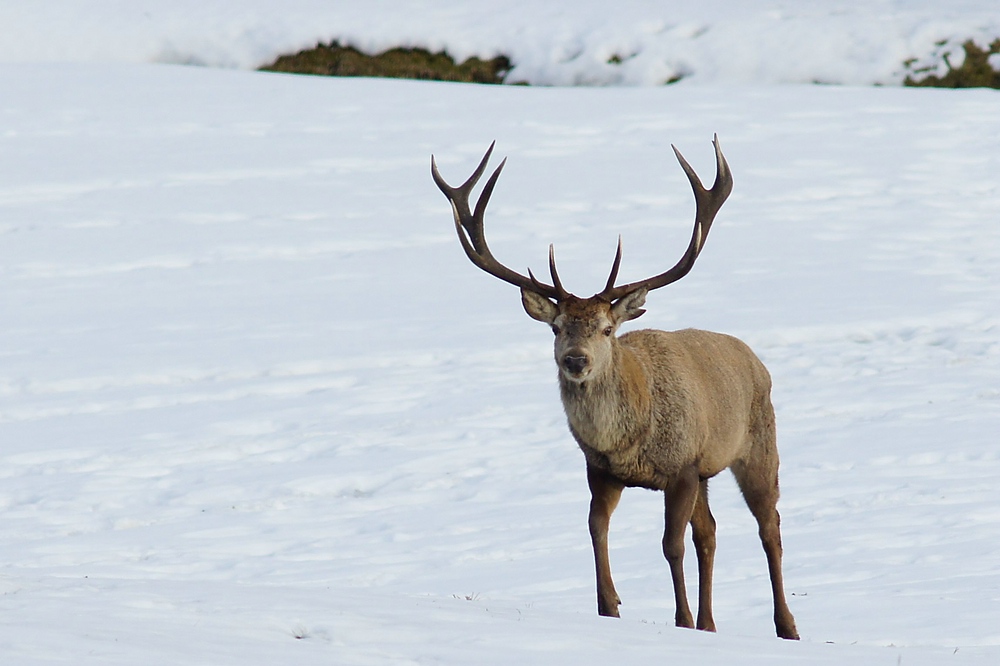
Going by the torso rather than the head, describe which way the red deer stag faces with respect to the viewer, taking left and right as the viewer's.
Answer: facing the viewer and to the left of the viewer
